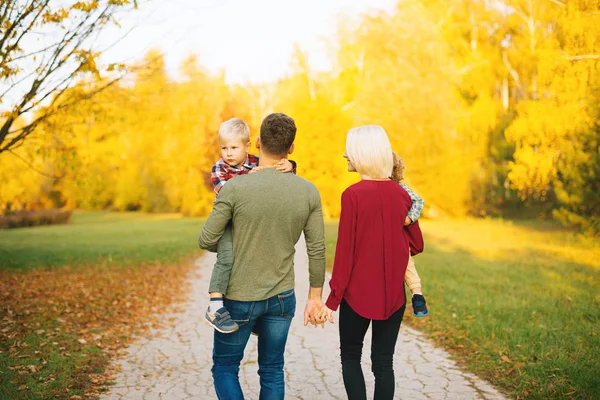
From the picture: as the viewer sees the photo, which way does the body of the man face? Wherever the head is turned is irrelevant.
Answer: away from the camera

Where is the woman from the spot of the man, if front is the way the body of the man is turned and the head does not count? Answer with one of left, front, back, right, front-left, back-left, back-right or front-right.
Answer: right

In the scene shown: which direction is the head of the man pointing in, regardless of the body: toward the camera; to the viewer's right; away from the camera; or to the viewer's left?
away from the camera

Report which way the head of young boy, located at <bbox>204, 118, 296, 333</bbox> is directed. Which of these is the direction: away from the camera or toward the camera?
toward the camera

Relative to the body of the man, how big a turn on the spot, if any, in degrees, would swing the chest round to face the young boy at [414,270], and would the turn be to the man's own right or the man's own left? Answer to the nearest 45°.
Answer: approximately 90° to the man's own right
